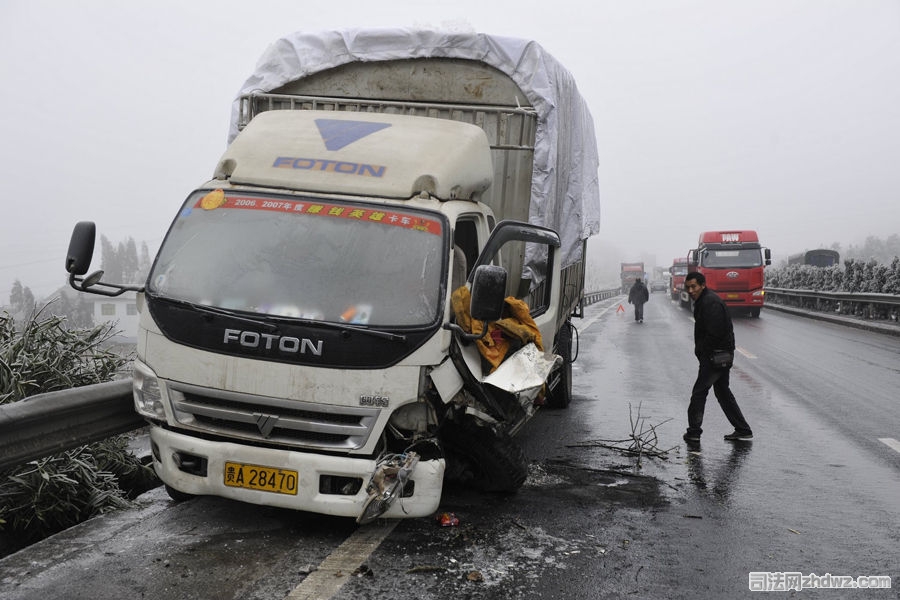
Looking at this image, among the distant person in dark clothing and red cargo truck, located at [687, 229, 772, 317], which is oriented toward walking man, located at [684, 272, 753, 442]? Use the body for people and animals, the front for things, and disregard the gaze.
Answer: the red cargo truck

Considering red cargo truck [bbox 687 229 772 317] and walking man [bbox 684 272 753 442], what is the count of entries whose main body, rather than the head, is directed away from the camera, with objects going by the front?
0

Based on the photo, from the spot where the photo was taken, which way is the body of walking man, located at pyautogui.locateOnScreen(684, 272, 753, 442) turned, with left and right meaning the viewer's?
facing to the left of the viewer

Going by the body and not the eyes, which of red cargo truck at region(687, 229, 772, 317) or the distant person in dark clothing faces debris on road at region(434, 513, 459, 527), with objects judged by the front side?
the red cargo truck

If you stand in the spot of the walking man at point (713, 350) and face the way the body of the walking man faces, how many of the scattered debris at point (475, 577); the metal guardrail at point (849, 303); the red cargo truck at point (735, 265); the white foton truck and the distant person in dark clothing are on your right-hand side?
3

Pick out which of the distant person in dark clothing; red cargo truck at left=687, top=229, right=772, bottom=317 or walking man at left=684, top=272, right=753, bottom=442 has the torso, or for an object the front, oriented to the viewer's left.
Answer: the walking man

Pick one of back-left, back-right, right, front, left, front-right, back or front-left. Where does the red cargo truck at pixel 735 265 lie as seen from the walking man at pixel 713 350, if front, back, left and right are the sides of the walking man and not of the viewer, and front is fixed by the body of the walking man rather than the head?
right

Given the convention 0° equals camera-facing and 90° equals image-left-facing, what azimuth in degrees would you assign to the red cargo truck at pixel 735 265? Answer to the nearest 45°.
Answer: approximately 0°

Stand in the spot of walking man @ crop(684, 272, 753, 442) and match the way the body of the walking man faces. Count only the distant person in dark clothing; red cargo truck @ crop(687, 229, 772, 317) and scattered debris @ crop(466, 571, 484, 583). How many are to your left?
1

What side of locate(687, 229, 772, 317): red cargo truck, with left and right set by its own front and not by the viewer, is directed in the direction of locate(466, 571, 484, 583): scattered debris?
front
